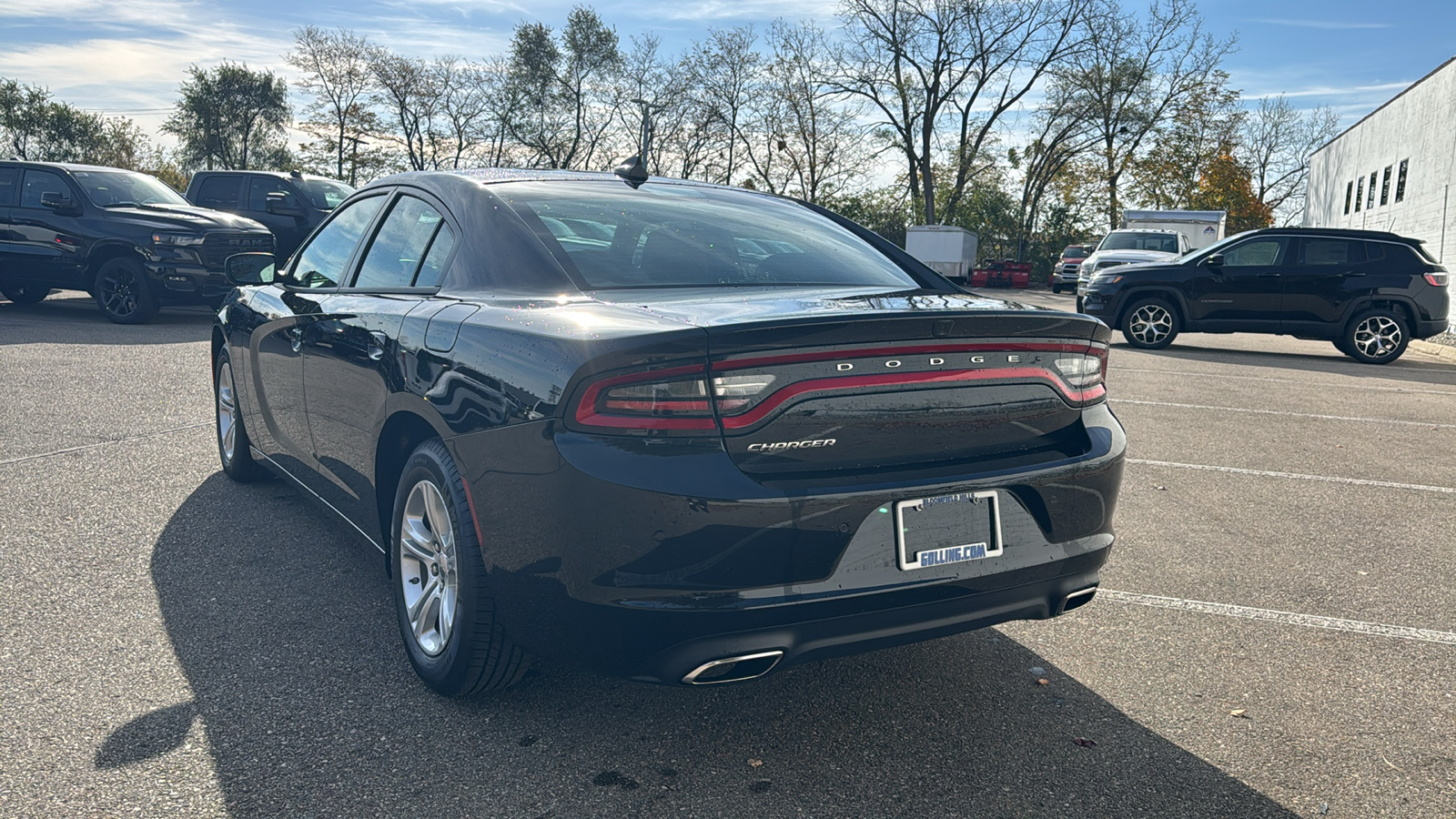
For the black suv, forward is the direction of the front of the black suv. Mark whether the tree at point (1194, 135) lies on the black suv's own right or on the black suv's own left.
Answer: on the black suv's own right

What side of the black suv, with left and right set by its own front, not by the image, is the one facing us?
left

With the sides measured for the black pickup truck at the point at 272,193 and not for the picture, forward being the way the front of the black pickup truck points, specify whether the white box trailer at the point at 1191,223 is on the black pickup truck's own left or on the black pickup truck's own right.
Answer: on the black pickup truck's own left

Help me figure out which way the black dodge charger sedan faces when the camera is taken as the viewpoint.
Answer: facing away from the viewer and to the left of the viewer

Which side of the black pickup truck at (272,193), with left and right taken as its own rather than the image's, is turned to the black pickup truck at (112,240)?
right

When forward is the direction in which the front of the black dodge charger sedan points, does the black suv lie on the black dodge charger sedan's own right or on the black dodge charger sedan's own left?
on the black dodge charger sedan's own right

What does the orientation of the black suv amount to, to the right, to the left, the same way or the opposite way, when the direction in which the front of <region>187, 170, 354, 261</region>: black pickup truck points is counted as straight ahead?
the opposite way
